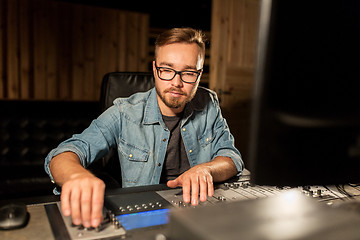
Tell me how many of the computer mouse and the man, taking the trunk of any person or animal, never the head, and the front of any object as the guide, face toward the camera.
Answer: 2

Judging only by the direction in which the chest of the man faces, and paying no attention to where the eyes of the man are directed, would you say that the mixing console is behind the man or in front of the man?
in front

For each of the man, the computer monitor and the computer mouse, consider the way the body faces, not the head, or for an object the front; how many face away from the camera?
1

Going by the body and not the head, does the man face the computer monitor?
yes

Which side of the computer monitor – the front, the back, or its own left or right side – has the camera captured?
back

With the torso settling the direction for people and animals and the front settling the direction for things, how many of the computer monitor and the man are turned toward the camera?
1
